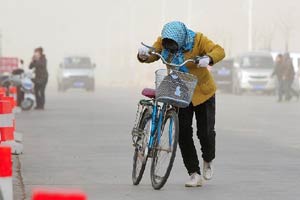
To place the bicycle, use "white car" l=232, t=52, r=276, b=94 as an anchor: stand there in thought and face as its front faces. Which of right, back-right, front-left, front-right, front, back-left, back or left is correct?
front

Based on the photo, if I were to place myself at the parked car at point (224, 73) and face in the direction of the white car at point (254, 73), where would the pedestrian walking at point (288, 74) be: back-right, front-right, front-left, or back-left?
front-right

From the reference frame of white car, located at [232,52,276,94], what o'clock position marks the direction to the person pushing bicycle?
The person pushing bicycle is roughly at 12 o'clock from the white car.

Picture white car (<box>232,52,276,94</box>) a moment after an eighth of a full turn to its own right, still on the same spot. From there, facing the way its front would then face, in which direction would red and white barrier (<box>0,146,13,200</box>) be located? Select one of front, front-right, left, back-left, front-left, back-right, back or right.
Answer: front-left

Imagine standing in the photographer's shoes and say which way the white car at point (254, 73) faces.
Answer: facing the viewer
